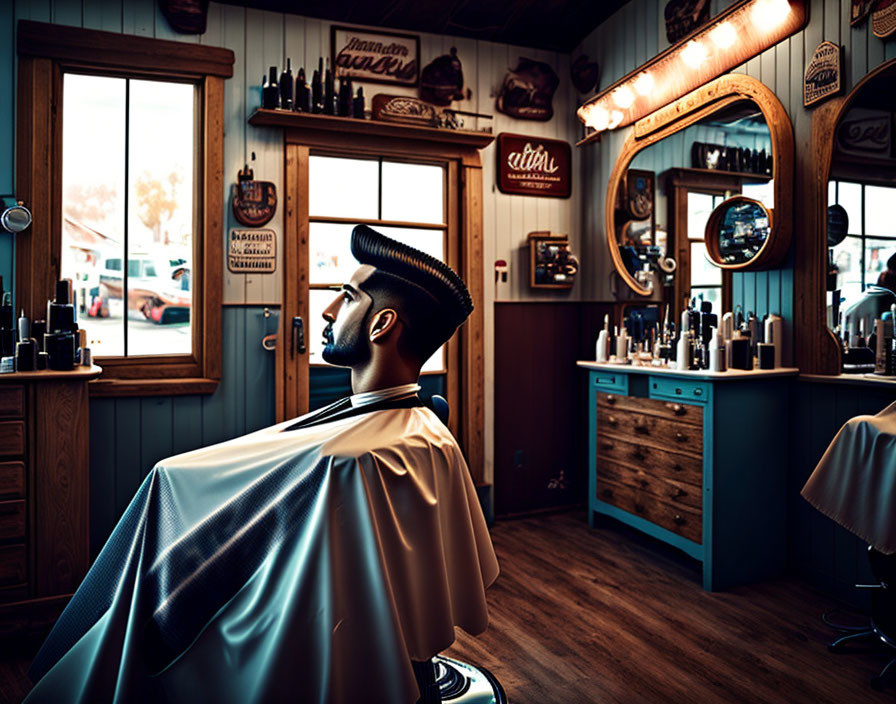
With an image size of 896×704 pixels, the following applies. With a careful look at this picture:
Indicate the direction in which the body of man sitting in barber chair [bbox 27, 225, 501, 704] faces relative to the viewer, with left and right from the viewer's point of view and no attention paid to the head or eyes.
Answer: facing to the left of the viewer

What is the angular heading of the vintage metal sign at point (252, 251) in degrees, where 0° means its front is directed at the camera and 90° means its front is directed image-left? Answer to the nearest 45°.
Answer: approximately 0°

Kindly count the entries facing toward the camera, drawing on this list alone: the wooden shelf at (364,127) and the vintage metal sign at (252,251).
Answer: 2

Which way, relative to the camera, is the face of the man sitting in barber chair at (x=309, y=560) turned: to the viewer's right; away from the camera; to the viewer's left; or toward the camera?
to the viewer's left

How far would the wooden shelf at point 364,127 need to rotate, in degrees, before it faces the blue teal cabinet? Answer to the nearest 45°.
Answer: approximately 45° to its left

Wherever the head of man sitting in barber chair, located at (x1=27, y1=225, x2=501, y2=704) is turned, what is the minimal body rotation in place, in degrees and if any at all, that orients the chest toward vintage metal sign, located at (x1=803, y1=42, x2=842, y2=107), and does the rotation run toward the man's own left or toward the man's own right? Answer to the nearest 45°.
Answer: approximately 135° to the man's own right

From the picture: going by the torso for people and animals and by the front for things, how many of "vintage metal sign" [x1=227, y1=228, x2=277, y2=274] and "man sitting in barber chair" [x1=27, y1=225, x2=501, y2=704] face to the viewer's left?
1

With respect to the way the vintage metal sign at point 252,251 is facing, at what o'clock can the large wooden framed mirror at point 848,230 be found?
The large wooden framed mirror is roughly at 10 o'clock from the vintage metal sign.

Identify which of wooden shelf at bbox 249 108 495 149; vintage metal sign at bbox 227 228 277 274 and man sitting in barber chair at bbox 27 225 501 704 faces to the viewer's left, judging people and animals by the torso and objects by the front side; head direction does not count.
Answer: the man sitting in barber chair

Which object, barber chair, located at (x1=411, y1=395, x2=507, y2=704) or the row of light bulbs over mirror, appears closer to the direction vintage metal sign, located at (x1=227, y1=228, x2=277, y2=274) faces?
the barber chair

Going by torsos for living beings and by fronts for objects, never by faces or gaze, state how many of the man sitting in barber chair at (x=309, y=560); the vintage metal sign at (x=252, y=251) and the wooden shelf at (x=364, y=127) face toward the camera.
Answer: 2

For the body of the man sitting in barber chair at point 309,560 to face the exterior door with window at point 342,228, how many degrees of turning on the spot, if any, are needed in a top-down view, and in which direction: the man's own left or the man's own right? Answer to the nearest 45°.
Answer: approximately 90° to the man's own right
